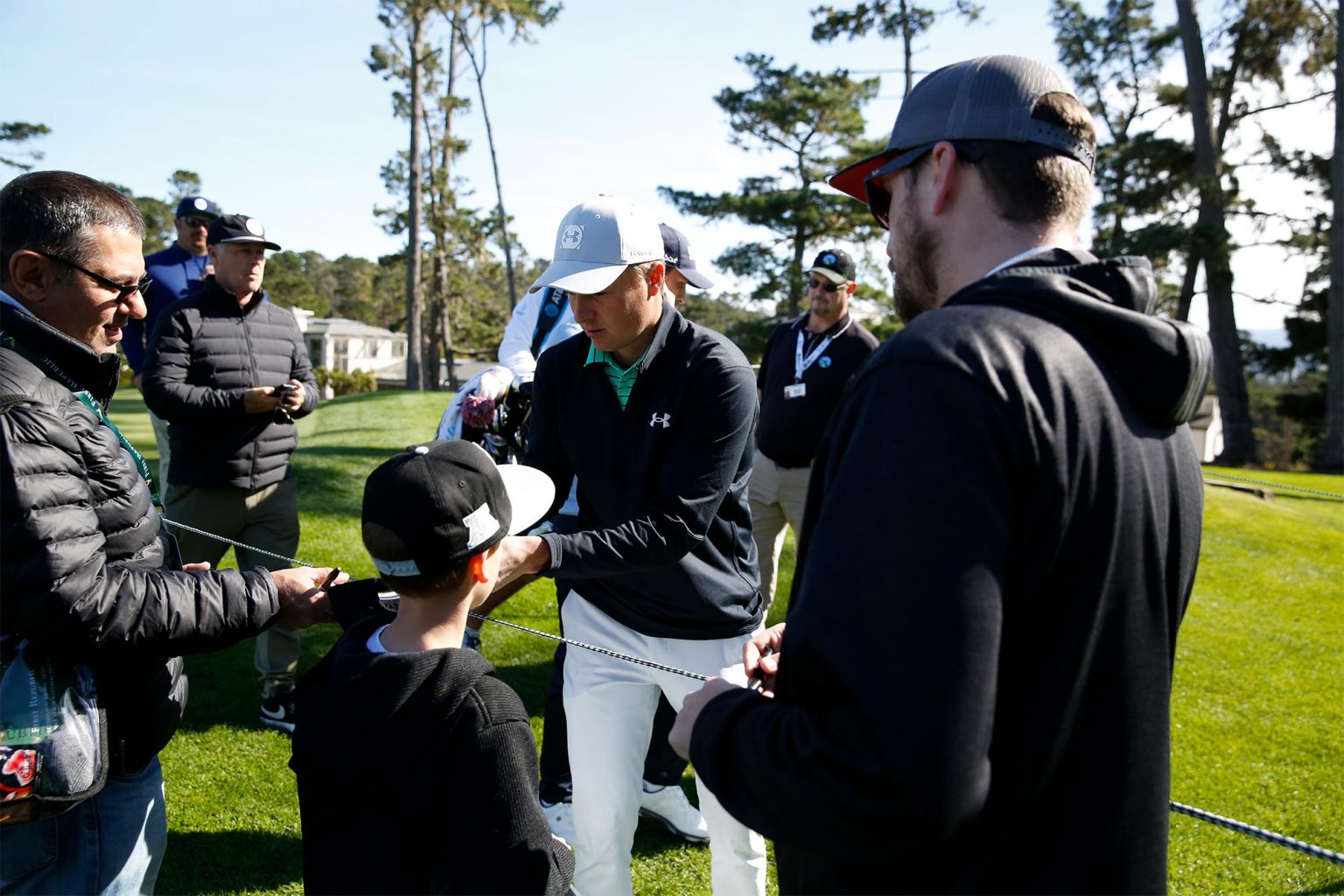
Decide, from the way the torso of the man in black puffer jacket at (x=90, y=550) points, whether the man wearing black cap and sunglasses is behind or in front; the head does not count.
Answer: in front

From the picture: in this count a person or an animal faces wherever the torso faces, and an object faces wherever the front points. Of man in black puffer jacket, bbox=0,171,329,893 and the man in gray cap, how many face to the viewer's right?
1

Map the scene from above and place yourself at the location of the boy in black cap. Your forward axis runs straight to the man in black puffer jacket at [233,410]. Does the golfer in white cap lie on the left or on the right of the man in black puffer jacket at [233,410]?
right

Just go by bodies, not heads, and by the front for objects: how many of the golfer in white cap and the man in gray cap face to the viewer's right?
0

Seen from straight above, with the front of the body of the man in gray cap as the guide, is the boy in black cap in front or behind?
in front

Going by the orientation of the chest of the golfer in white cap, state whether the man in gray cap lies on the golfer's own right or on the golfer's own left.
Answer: on the golfer's own left

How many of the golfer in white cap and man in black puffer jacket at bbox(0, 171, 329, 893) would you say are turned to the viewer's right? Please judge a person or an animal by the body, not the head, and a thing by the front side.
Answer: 1

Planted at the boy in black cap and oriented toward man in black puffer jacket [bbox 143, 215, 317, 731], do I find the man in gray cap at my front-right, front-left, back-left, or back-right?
back-right

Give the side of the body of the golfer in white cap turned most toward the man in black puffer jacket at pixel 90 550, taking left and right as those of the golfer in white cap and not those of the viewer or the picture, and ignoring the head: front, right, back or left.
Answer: front

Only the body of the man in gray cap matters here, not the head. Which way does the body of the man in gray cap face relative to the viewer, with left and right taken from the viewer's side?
facing away from the viewer and to the left of the viewer

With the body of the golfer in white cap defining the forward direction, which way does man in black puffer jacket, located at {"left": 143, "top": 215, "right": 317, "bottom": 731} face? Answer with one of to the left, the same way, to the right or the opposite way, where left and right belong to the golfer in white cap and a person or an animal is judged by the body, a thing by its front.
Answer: to the left

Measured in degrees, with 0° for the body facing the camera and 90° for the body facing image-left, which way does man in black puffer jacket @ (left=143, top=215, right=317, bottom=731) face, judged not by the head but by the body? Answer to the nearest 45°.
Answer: approximately 315°

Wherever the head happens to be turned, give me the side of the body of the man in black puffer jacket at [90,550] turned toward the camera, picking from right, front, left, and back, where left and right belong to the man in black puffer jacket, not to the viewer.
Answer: right

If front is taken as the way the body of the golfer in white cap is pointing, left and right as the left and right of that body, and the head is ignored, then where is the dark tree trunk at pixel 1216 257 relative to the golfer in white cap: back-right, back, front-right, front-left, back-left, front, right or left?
back

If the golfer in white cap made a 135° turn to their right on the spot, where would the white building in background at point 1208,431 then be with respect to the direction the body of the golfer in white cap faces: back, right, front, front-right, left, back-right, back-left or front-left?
front-right

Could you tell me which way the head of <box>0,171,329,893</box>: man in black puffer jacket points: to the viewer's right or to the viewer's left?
to the viewer's right

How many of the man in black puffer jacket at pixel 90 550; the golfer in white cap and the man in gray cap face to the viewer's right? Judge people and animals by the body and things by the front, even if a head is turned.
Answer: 1
